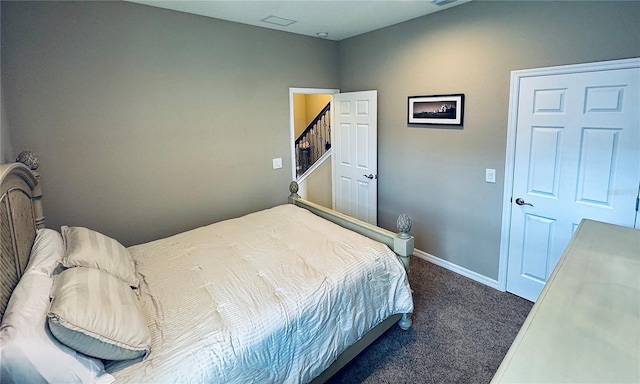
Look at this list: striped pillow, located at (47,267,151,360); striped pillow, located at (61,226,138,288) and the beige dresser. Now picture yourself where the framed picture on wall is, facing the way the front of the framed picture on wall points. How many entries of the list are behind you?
0

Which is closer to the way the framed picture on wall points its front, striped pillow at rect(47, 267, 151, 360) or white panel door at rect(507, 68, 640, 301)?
the striped pillow

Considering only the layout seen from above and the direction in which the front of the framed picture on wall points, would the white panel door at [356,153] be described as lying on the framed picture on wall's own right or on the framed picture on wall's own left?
on the framed picture on wall's own right

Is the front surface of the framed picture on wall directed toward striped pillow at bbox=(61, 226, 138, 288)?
yes

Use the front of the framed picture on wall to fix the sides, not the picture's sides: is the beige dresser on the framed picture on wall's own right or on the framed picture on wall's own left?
on the framed picture on wall's own left

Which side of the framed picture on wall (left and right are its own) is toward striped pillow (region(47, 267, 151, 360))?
front

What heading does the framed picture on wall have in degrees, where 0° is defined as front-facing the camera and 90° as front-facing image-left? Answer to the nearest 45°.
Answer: approximately 45°

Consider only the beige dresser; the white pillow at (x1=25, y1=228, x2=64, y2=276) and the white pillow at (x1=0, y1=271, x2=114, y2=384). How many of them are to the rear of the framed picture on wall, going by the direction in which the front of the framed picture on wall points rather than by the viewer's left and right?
0

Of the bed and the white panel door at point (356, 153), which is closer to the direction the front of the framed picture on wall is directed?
the bed

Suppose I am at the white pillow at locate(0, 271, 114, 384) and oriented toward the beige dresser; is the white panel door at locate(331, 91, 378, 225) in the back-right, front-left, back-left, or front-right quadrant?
front-left

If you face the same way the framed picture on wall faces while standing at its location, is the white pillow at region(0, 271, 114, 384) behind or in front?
in front

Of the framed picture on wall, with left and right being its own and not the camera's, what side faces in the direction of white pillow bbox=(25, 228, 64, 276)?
front

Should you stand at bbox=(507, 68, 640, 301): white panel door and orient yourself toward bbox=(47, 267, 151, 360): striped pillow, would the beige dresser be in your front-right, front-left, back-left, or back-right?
front-left

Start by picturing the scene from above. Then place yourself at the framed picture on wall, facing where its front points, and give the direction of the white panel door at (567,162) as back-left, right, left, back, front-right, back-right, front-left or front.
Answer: left

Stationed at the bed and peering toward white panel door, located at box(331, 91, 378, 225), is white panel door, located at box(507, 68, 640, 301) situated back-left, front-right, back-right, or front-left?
front-right

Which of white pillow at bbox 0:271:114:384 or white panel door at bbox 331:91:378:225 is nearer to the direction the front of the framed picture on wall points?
the white pillow
